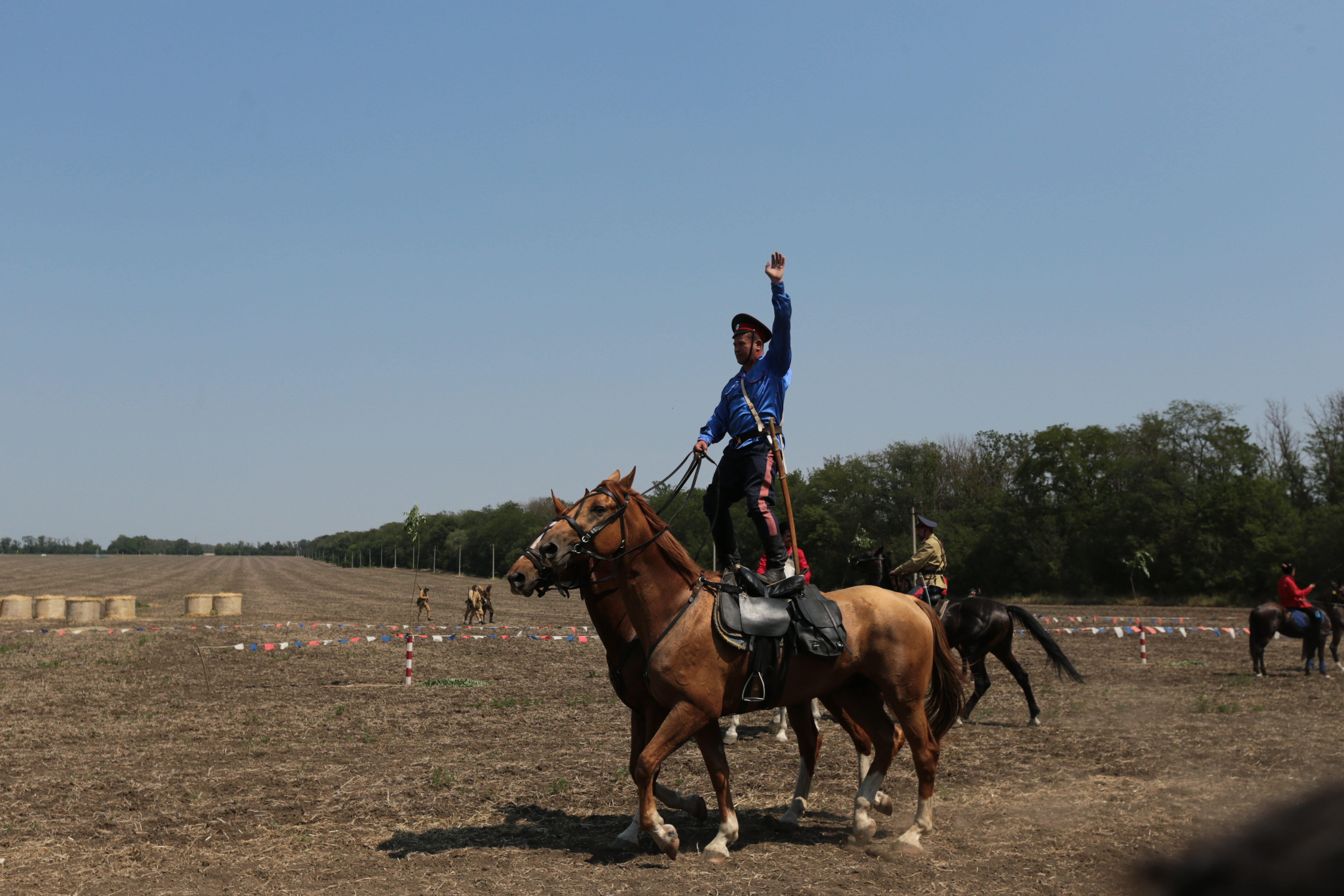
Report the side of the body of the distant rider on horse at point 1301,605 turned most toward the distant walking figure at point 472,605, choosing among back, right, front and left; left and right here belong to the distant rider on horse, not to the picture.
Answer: back

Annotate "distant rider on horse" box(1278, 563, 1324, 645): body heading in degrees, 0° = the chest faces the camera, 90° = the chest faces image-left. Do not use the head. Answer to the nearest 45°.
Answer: approximately 270°

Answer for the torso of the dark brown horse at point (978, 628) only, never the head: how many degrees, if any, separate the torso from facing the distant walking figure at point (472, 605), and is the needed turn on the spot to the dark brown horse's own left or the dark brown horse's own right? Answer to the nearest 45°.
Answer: approximately 45° to the dark brown horse's own right

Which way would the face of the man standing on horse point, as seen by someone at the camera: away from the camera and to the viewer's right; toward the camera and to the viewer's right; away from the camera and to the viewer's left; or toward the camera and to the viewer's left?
toward the camera and to the viewer's left

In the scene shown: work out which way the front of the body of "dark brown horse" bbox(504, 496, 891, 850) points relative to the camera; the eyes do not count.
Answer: to the viewer's left

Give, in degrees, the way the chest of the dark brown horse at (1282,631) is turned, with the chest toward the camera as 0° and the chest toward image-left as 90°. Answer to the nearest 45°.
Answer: approximately 270°

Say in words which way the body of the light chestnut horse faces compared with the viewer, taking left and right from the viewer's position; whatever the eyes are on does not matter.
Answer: facing to the left of the viewer

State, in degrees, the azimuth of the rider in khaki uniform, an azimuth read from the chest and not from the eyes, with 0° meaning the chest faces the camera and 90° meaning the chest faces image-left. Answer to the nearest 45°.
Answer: approximately 90°

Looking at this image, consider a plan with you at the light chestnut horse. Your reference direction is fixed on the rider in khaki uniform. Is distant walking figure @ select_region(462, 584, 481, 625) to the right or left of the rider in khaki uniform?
left

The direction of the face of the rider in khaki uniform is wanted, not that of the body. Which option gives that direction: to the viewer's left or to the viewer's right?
to the viewer's left

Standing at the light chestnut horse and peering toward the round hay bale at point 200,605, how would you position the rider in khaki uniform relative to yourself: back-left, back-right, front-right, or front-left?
front-right

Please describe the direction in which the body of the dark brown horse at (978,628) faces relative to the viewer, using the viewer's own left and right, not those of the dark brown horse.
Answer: facing to the left of the viewer

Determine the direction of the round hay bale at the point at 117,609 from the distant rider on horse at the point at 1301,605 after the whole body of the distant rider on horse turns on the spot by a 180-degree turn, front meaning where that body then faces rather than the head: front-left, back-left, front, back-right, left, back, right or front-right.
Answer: front
